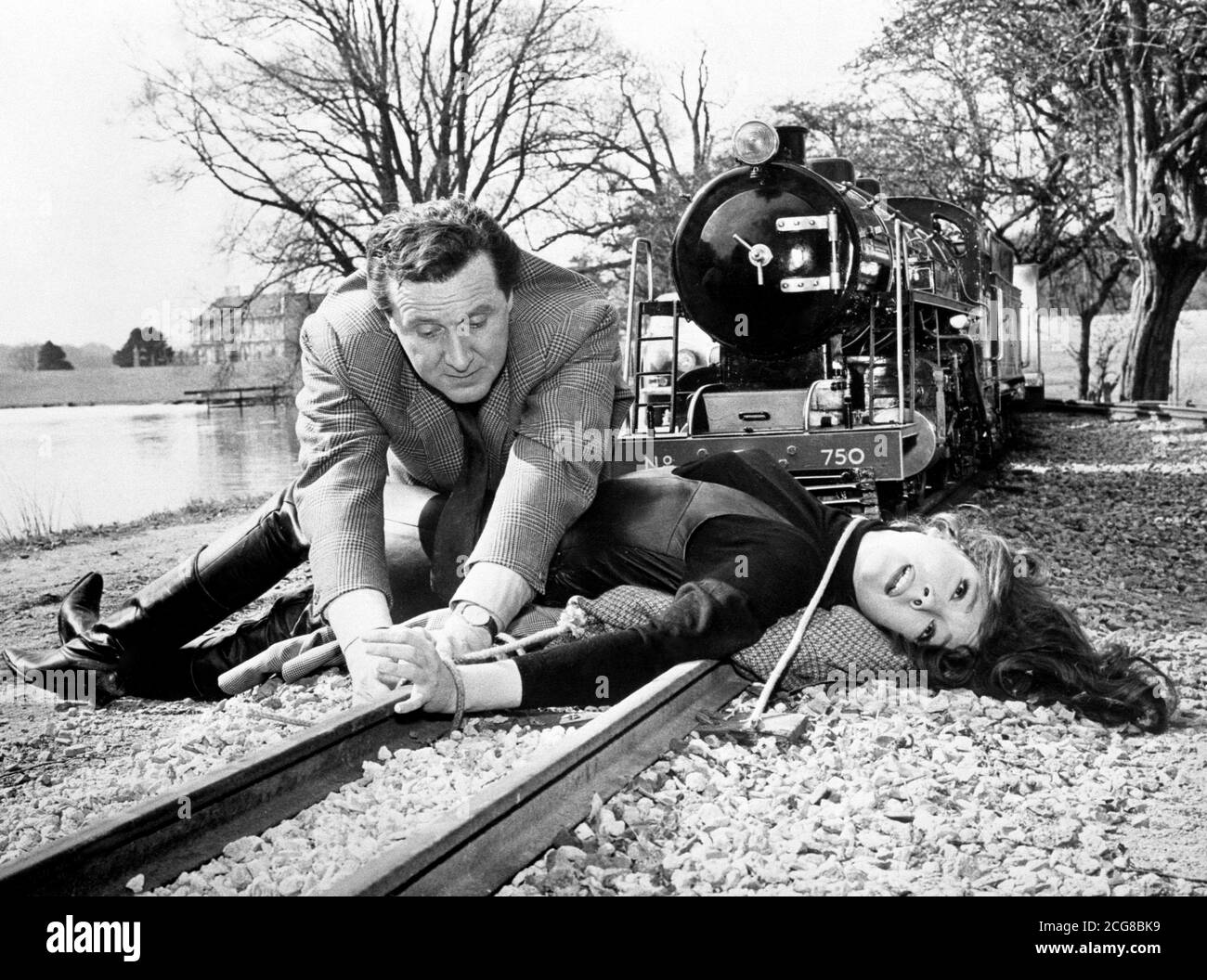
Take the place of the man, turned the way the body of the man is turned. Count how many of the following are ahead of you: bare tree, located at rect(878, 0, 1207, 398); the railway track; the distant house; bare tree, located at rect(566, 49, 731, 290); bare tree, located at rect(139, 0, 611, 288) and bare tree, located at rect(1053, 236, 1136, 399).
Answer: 1

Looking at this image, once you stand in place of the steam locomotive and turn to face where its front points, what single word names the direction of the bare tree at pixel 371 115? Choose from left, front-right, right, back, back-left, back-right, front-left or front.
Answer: right

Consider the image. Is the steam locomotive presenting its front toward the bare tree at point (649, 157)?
no

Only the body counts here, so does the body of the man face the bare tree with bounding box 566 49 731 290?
no

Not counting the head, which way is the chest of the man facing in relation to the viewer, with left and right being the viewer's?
facing the viewer

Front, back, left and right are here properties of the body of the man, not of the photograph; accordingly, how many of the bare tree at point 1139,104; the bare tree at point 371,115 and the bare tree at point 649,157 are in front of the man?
0

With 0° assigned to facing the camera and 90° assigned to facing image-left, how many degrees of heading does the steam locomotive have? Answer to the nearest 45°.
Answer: approximately 45°

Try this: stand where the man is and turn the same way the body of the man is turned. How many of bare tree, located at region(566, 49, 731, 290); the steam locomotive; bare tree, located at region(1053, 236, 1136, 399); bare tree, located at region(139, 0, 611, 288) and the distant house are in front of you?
0

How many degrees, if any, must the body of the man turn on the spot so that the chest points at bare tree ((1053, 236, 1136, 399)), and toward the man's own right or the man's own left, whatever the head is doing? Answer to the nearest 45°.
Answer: approximately 135° to the man's own left

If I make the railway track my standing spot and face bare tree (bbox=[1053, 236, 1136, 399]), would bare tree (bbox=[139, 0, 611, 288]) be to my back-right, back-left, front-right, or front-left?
front-left

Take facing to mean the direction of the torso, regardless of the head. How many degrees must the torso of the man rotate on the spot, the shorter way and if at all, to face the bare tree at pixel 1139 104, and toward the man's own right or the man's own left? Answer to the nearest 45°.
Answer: approximately 135° to the man's own left

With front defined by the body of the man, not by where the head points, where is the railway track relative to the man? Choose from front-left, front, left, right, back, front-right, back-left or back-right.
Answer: front

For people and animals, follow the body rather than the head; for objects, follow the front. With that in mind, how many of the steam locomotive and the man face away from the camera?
0

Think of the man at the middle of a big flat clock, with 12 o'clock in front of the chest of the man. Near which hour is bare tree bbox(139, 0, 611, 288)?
The bare tree is roughly at 6 o'clock from the man.
